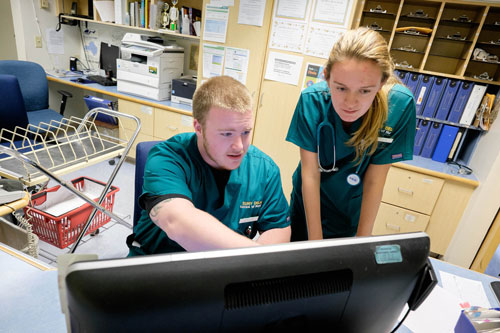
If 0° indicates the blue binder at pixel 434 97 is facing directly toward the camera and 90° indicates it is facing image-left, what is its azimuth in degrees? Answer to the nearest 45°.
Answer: approximately 0°

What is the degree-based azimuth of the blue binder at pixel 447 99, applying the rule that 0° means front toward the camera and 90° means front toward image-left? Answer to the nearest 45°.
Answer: approximately 0°

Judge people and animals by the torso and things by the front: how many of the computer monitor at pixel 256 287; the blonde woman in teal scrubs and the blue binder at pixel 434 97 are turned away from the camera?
1

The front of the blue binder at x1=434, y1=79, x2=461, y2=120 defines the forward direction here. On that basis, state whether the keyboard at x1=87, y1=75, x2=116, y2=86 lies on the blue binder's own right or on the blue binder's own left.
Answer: on the blue binder's own right

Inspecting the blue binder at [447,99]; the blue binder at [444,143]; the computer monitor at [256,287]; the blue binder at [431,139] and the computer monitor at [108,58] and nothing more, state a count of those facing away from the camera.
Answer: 1

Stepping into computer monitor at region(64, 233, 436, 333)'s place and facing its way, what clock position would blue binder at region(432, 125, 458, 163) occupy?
The blue binder is roughly at 1 o'clock from the computer monitor.

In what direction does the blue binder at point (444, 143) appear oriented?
toward the camera

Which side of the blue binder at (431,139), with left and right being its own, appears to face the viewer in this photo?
front

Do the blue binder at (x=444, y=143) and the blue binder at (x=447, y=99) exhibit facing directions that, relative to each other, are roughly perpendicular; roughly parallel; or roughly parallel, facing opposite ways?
roughly parallel

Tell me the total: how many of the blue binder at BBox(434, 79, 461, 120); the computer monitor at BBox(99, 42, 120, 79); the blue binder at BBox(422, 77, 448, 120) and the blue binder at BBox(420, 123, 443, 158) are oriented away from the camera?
0

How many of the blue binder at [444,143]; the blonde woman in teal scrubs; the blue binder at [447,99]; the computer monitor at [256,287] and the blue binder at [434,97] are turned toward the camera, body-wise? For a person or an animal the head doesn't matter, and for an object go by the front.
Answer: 4

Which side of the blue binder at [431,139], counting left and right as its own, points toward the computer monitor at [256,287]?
front

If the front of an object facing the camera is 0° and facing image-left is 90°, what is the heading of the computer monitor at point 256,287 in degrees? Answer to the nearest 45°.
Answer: approximately 180°

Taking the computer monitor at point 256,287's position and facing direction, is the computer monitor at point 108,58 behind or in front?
in front
